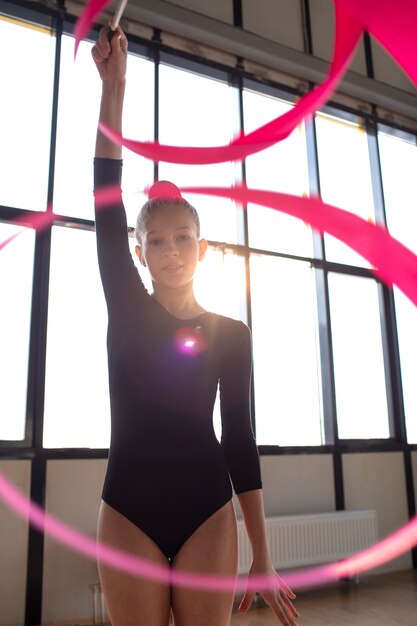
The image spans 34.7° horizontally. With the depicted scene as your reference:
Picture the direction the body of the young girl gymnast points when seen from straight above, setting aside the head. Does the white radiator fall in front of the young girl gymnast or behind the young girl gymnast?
behind

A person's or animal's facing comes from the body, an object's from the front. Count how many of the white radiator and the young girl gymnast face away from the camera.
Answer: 0

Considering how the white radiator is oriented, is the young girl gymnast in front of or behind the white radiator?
in front

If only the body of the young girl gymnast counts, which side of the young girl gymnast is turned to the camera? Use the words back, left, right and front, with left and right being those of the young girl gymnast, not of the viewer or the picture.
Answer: front
